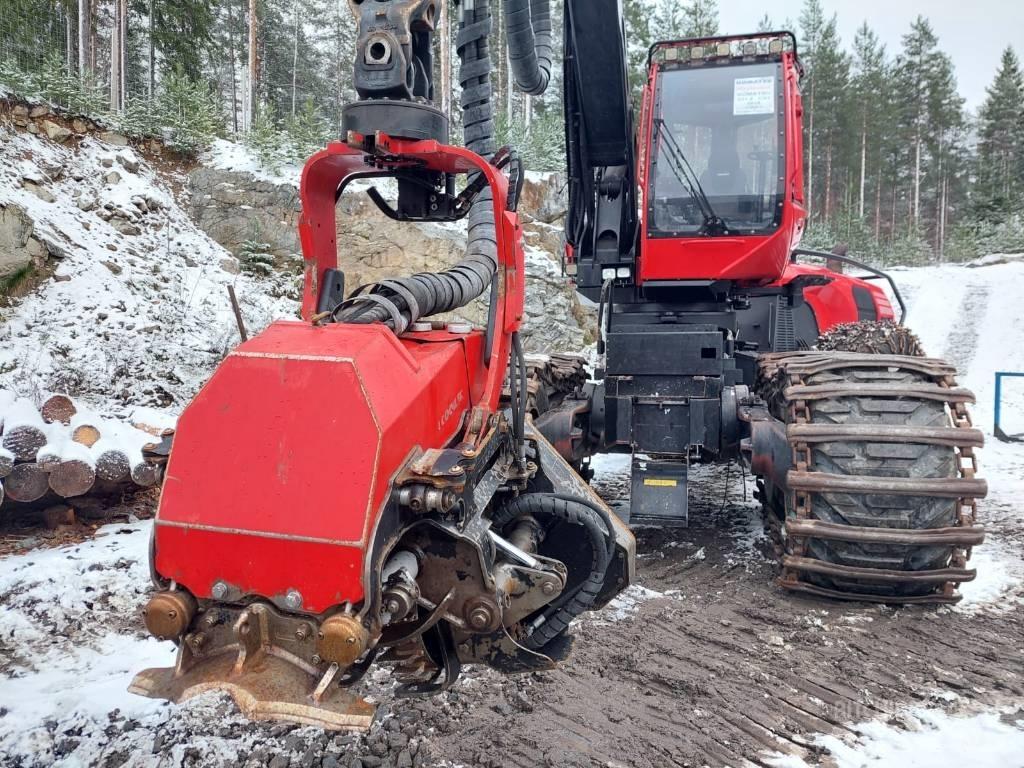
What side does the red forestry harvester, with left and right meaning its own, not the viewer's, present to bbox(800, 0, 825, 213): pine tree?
back

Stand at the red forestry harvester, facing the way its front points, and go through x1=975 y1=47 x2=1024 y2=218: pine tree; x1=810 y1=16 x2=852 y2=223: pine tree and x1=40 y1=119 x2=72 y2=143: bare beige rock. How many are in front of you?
0

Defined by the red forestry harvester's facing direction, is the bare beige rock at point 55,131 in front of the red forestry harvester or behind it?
behind

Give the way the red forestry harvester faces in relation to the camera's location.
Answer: facing the viewer

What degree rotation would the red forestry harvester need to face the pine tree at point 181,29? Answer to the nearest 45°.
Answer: approximately 135° to its right

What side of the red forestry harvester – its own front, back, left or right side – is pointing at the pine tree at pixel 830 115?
back

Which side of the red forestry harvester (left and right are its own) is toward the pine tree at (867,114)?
back

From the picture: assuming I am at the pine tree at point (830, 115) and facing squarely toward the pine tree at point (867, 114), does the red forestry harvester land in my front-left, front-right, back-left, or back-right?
back-right

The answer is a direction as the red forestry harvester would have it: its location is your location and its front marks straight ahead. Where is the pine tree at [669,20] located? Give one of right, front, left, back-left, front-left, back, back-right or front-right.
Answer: back
